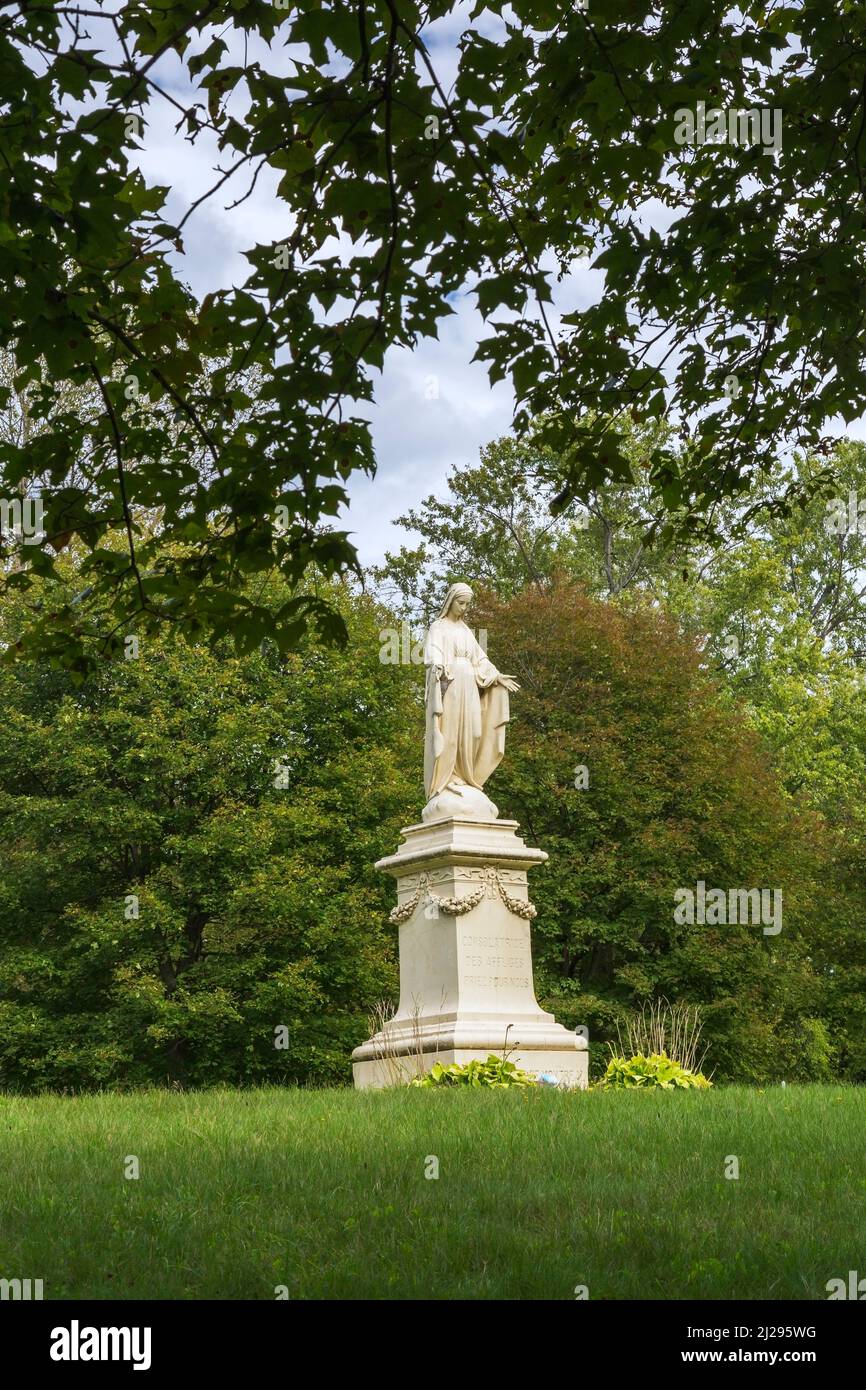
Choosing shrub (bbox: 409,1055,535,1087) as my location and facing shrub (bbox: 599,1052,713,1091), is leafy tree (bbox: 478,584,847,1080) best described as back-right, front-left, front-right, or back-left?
front-left

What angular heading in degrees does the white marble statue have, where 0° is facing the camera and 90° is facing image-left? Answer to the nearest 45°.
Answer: approximately 315°

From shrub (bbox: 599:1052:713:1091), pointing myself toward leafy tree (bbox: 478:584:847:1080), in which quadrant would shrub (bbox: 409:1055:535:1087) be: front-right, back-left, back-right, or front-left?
back-left
